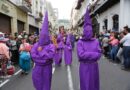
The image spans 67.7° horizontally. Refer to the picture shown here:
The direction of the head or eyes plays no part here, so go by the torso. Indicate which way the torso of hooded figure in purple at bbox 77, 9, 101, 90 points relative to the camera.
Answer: toward the camera

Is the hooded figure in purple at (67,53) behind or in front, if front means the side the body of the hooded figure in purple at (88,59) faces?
behind

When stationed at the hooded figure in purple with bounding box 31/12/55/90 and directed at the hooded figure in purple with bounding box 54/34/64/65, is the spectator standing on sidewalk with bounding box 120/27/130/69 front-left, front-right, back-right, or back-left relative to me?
front-right

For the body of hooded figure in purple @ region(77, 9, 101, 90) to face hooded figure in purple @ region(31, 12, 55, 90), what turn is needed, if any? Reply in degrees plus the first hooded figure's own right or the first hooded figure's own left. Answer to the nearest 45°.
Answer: approximately 90° to the first hooded figure's own right

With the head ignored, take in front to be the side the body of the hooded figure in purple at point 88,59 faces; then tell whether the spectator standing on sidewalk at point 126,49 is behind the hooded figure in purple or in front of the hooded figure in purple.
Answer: behind
